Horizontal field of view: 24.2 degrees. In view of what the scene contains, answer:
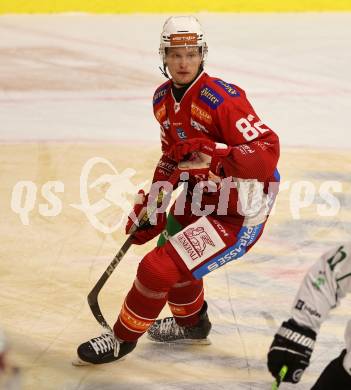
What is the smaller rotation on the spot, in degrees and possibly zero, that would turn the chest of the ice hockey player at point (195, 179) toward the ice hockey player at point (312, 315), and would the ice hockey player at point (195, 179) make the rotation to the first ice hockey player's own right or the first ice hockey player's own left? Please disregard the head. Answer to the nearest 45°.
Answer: approximately 45° to the first ice hockey player's own left

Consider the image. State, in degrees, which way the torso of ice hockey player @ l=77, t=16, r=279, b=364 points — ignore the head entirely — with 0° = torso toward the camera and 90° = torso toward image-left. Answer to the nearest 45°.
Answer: approximately 45°
